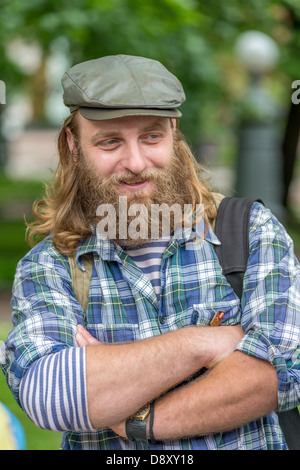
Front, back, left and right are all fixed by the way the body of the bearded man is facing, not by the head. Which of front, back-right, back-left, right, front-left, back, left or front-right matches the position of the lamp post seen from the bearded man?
back

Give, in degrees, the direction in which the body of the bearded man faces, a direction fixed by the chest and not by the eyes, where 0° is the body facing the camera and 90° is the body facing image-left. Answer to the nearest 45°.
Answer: approximately 0°
